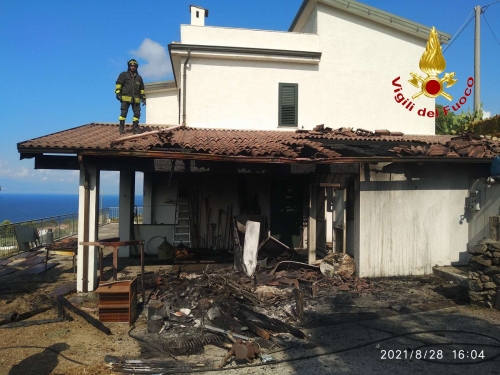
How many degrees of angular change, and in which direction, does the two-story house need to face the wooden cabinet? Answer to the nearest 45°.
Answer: approximately 45° to its right

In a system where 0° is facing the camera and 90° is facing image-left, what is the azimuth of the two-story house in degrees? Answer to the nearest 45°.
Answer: approximately 0°

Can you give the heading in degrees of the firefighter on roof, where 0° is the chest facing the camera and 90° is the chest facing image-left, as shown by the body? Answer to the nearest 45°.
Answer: approximately 0°

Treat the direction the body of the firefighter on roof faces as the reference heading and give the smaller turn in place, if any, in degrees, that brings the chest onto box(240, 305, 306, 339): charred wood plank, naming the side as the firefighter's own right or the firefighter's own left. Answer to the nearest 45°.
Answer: approximately 45° to the firefighter's own left

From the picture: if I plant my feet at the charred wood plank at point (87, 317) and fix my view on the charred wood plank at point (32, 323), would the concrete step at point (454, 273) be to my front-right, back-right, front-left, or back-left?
back-right

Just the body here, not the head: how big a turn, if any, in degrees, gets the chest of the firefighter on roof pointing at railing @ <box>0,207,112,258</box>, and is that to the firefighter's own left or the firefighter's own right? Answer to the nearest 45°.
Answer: approximately 135° to the firefighter's own right

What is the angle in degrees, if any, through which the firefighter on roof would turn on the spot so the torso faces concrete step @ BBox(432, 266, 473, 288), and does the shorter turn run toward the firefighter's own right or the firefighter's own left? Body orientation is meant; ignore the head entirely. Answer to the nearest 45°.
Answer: approximately 45° to the firefighter's own left
